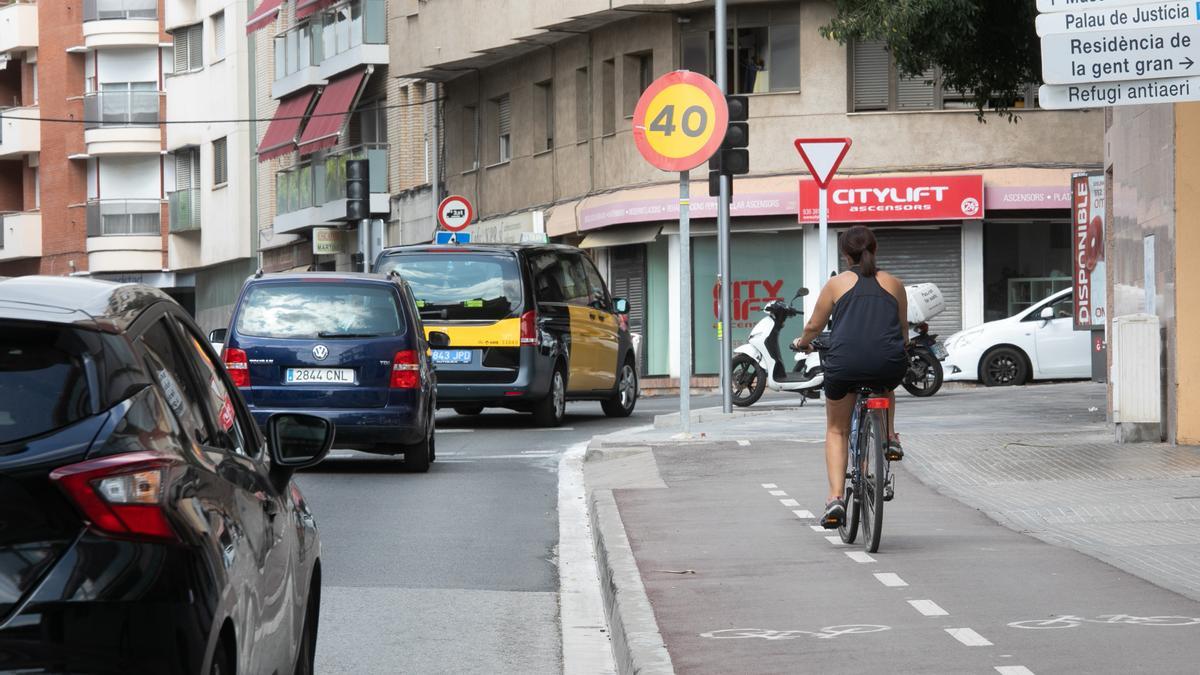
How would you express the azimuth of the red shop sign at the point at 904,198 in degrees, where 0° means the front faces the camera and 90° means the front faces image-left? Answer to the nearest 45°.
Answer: approximately 0°

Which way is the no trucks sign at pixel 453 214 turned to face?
toward the camera

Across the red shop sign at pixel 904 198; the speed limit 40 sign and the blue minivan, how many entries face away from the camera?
1

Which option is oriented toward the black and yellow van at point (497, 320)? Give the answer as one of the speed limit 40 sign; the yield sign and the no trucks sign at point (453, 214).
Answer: the no trucks sign

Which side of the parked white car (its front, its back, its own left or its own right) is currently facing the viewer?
left

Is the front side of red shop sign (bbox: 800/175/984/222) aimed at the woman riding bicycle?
yes

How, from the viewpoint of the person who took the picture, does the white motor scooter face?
facing to the left of the viewer

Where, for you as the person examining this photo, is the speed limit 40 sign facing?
facing the viewer

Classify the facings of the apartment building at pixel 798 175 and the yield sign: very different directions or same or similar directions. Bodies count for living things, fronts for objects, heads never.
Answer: same or similar directions

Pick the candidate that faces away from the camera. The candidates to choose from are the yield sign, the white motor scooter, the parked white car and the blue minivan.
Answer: the blue minivan

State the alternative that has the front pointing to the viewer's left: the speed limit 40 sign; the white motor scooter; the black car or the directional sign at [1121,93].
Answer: the white motor scooter

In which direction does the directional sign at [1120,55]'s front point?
toward the camera

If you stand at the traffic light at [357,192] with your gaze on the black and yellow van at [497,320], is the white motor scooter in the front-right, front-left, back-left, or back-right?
front-left

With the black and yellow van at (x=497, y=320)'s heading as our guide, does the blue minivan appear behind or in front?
behind

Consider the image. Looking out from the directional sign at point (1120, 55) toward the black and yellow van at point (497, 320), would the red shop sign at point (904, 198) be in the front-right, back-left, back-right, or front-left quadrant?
front-right

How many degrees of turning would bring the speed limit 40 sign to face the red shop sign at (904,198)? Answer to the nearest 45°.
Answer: approximately 180°

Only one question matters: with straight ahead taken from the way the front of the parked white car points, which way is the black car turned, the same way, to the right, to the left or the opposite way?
to the right

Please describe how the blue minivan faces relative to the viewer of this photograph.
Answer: facing away from the viewer

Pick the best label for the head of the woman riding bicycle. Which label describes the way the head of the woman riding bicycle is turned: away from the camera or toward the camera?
away from the camera
